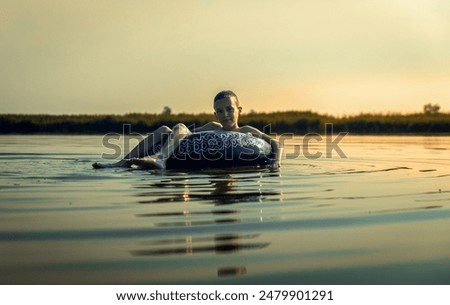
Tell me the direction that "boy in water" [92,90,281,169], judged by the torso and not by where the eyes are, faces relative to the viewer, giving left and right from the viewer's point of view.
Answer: facing the viewer and to the left of the viewer

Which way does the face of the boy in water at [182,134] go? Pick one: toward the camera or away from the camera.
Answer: toward the camera
